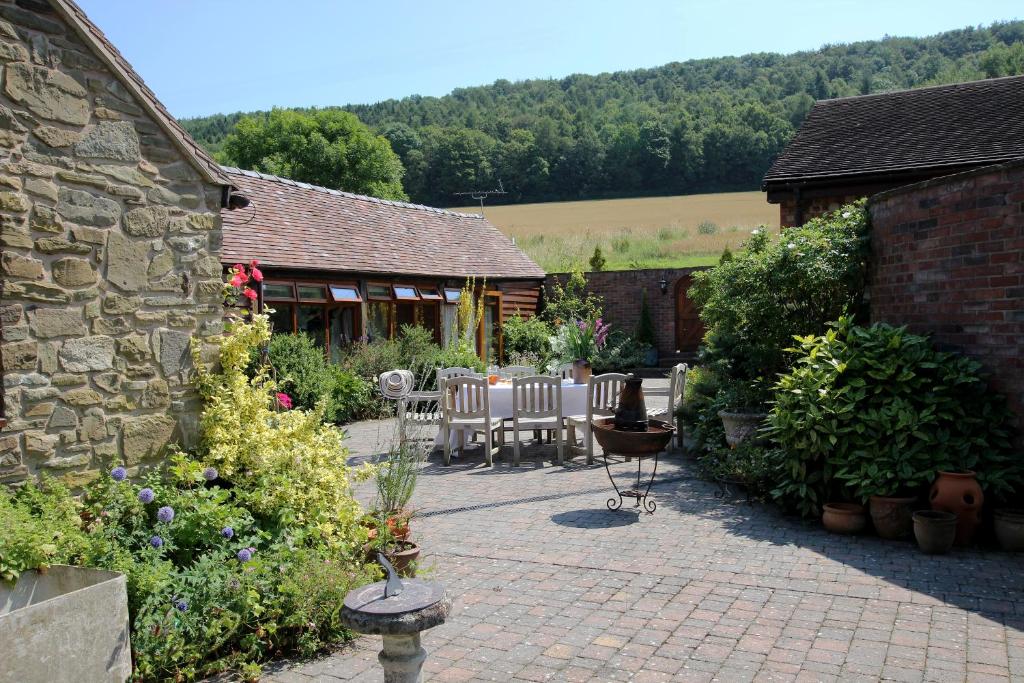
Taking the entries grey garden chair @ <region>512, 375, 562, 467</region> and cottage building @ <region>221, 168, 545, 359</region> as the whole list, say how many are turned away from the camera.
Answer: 1

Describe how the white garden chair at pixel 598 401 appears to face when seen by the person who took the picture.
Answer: facing away from the viewer and to the left of the viewer

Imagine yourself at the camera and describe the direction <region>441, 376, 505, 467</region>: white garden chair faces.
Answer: facing away from the viewer and to the right of the viewer

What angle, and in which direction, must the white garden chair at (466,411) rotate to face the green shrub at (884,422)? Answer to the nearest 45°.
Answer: approximately 90° to its right

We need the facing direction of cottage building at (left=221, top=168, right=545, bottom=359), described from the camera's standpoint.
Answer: facing the viewer and to the right of the viewer

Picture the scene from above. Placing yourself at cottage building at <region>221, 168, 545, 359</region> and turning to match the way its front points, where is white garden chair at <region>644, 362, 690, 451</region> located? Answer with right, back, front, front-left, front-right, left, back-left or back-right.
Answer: front

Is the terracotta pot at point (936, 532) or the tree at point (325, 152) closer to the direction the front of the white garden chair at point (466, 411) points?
the tree

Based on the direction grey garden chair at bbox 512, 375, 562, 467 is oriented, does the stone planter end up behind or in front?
behind

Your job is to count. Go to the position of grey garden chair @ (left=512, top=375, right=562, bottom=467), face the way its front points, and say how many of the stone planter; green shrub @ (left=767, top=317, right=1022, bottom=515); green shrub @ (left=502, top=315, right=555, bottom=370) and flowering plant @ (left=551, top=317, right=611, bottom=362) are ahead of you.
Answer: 2

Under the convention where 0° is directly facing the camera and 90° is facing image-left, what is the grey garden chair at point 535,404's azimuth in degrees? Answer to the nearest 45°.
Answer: approximately 180°

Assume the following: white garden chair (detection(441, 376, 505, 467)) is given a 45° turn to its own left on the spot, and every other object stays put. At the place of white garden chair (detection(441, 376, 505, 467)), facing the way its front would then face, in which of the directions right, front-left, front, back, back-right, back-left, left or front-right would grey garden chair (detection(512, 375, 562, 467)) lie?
right

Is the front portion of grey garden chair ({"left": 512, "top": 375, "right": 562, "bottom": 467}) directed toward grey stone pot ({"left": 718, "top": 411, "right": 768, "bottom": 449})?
no

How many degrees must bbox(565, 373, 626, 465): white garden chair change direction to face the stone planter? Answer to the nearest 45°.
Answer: approximately 135° to its left

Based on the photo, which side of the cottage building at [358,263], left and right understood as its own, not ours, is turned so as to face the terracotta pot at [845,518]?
front

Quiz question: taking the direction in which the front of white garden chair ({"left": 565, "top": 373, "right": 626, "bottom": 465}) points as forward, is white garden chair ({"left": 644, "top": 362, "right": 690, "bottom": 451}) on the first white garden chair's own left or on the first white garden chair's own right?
on the first white garden chair's own right

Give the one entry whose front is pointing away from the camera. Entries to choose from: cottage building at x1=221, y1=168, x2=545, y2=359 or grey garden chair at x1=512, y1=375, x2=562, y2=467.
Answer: the grey garden chair

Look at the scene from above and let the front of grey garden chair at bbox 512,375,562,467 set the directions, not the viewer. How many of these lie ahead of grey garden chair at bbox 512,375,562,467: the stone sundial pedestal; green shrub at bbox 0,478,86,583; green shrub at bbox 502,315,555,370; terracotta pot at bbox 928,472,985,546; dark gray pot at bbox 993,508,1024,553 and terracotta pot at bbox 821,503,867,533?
1

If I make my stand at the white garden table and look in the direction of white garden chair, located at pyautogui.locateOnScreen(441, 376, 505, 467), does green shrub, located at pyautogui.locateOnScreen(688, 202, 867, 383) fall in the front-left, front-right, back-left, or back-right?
back-left

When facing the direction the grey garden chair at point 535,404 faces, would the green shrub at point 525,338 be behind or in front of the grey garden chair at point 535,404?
in front

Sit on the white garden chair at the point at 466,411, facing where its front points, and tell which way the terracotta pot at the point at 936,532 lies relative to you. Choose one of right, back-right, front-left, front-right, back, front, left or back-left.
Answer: right
